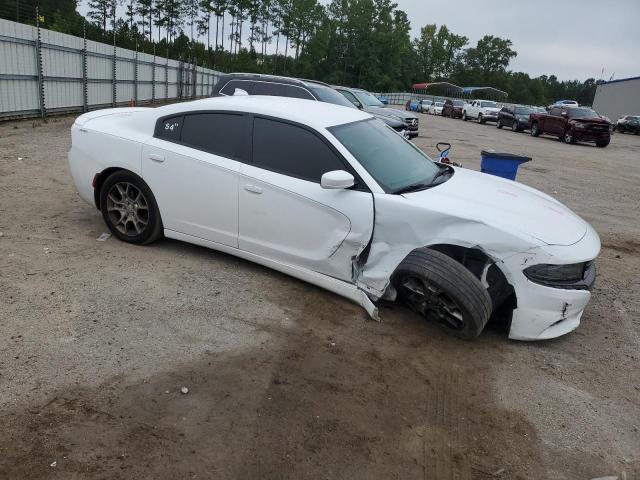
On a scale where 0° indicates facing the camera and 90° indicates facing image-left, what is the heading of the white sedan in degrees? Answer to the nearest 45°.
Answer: approximately 315°

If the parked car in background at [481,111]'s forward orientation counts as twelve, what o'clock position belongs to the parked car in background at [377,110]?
the parked car in background at [377,110] is roughly at 2 o'clock from the parked car in background at [481,111].

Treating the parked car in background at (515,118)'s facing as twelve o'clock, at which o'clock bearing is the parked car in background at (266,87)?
the parked car in background at (266,87) is roughly at 2 o'clock from the parked car in background at (515,118).

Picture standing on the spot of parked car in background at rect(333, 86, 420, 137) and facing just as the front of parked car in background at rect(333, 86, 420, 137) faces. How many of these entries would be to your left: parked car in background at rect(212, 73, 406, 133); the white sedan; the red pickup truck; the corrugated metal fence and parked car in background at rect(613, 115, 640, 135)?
2

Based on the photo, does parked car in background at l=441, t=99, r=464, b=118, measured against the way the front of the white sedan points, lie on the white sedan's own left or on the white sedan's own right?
on the white sedan's own left

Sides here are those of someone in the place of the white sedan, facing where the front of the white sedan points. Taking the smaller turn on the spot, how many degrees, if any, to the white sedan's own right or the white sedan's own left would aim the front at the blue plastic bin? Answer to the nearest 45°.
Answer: approximately 90° to the white sedan's own left

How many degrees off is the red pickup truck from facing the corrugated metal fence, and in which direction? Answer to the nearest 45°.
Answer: approximately 90° to its right

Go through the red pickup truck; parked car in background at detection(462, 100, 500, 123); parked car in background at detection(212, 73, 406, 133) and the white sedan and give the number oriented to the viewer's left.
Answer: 0

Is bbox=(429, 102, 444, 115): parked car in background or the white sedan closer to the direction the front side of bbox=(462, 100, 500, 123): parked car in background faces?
the white sedan

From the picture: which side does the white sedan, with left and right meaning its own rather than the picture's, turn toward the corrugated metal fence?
back

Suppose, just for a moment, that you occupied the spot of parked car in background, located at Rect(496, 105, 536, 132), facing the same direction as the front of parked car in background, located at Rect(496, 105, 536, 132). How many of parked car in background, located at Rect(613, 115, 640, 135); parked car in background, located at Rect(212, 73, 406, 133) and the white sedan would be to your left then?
1

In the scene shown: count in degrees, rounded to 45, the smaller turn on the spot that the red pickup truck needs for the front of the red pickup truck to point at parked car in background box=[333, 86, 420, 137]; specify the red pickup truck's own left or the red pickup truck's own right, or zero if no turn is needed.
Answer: approximately 90° to the red pickup truck's own right

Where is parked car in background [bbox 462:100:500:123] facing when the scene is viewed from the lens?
facing the viewer and to the right of the viewer

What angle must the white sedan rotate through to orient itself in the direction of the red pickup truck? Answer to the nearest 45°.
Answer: approximately 90° to its left
